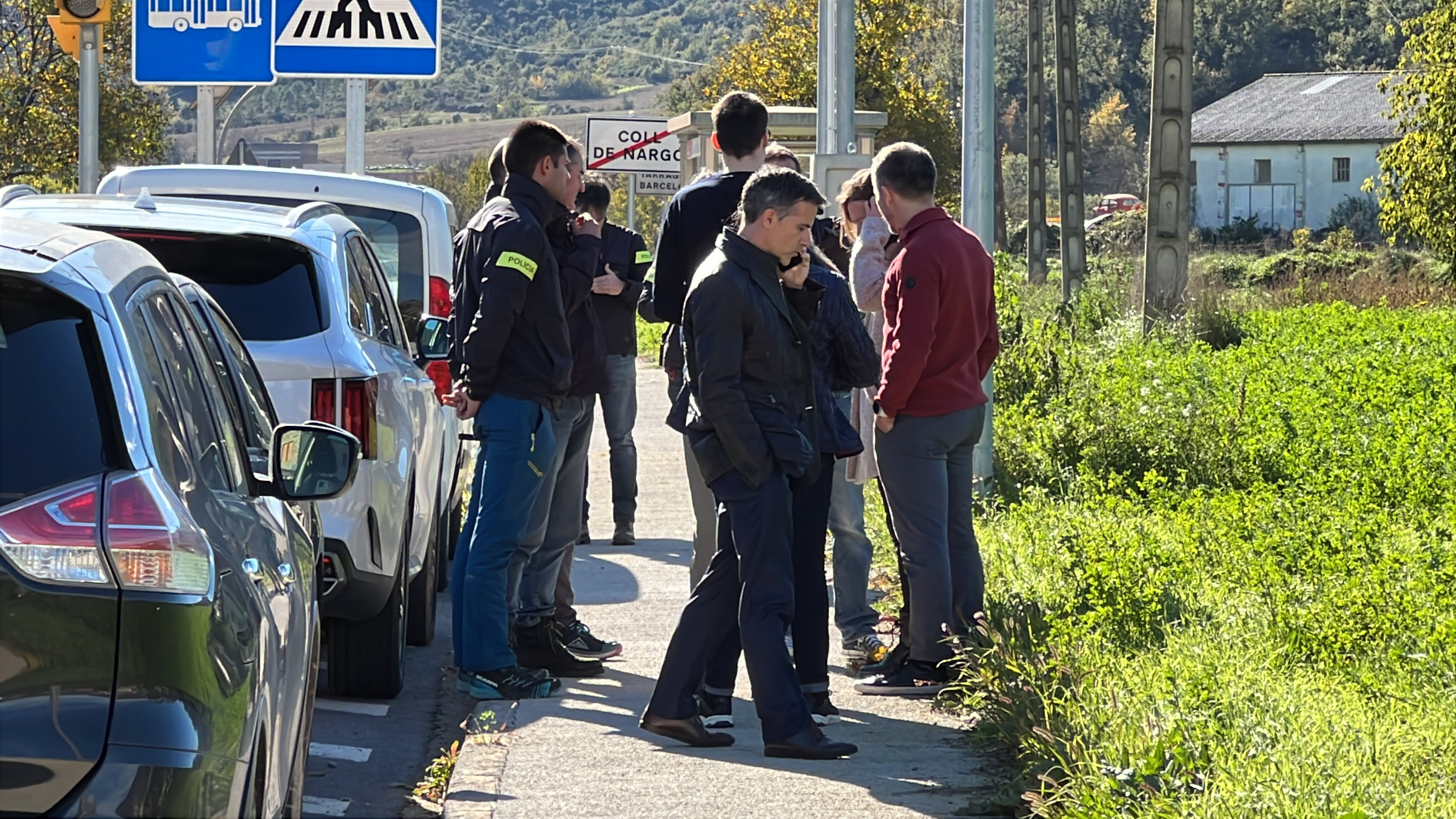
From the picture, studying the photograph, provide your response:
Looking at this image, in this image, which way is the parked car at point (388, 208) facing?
away from the camera

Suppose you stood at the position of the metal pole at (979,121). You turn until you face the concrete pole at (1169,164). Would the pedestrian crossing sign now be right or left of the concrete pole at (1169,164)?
left

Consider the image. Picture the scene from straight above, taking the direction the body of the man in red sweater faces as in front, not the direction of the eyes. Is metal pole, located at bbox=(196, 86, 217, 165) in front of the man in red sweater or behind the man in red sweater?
in front

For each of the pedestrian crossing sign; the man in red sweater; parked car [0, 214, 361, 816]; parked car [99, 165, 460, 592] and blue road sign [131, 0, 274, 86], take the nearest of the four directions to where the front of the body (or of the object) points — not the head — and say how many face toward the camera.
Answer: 2

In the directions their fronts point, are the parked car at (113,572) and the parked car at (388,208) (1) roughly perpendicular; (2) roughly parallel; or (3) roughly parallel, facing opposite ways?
roughly parallel

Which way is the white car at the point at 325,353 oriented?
away from the camera

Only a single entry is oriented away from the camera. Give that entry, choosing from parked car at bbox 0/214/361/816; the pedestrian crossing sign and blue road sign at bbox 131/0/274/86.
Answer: the parked car

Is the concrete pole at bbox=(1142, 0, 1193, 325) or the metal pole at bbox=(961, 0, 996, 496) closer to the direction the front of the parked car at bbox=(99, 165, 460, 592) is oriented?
the concrete pole

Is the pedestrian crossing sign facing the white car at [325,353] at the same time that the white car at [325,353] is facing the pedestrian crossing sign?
yes

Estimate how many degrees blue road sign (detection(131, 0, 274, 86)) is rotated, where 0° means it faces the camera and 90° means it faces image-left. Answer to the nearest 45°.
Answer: approximately 0°

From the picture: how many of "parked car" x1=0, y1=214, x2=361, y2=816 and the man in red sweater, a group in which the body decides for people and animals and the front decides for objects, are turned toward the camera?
0

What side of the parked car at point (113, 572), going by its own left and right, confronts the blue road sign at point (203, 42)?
front

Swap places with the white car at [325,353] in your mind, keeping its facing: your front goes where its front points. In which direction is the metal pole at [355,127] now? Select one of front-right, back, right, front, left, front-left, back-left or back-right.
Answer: front

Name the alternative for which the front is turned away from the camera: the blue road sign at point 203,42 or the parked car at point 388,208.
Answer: the parked car

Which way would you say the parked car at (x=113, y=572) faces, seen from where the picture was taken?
facing away from the viewer
